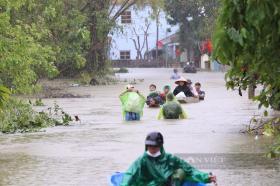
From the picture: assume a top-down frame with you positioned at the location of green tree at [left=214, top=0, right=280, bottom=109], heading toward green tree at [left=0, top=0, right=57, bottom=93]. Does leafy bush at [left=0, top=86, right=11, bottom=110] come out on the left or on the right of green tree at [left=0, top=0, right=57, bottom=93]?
left

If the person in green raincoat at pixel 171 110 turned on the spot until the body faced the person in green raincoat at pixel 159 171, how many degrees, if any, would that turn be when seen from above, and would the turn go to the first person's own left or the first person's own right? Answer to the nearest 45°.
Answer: approximately 180°

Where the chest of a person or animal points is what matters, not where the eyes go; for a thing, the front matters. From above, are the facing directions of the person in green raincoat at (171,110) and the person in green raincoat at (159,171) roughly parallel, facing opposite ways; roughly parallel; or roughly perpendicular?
roughly parallel, facing opposite ways

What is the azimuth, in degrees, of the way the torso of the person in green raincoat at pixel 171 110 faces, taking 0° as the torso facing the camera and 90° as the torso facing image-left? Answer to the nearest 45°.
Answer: approximately 180°

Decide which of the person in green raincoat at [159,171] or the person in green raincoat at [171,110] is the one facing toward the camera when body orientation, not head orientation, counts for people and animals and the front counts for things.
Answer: the person in green raincoat at [159,171]

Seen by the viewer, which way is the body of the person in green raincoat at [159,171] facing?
toward the camera

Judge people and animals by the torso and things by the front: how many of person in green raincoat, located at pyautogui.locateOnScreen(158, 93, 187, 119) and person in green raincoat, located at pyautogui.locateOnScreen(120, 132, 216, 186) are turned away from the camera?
1
